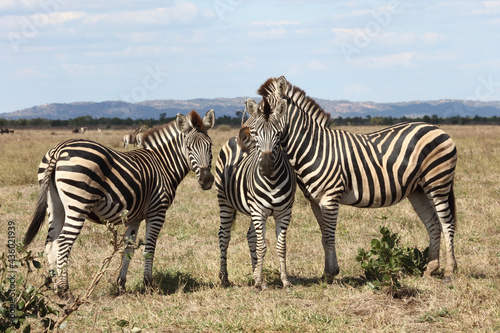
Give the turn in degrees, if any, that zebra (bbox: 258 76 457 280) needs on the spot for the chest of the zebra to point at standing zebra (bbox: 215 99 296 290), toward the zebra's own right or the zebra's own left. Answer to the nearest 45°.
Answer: approximately 45° to the zebra's own left

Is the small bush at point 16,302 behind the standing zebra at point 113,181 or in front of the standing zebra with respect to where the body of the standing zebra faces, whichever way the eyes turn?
behind

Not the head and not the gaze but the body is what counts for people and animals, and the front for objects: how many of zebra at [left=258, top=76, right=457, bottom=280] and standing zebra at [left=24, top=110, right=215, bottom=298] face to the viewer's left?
1

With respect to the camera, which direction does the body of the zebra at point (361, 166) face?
to the viewer's left

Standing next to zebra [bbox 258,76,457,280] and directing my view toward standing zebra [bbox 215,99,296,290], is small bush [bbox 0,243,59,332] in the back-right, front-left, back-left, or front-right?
front-left

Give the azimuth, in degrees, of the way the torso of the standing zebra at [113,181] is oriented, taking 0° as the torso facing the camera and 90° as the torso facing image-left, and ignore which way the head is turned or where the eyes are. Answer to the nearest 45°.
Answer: approximately 225°

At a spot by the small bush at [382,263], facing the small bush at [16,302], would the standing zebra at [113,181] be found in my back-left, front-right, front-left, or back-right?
front-right

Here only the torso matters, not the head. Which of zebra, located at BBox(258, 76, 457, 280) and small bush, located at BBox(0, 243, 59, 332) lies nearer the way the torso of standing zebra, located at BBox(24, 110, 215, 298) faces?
the zebra

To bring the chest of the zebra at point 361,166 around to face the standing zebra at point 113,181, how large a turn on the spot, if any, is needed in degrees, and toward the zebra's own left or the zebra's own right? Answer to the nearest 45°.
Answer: approximately 45° to the zebra's own left

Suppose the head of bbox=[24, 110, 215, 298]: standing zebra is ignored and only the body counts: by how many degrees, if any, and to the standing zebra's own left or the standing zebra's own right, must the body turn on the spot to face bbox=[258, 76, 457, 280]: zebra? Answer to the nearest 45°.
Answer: approximately 45° to the standing zebra's own right
